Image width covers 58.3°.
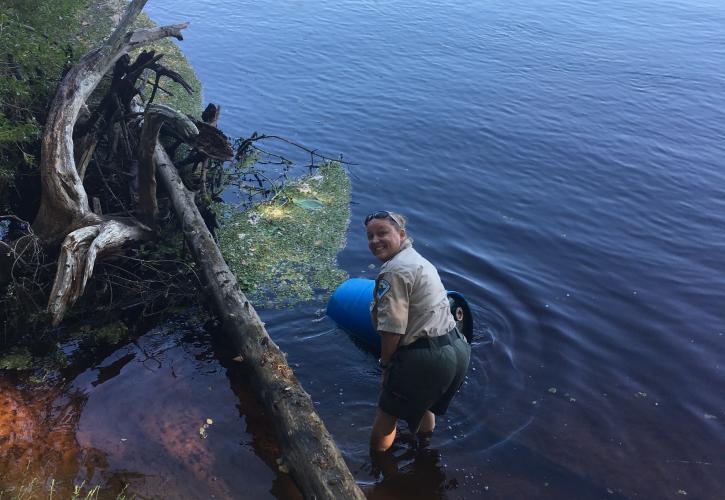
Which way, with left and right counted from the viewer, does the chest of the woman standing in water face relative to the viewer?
facing away from the viewer and to the left of the viewer

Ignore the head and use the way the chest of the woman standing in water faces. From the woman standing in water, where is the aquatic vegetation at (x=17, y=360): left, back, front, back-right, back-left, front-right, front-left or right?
front-left
